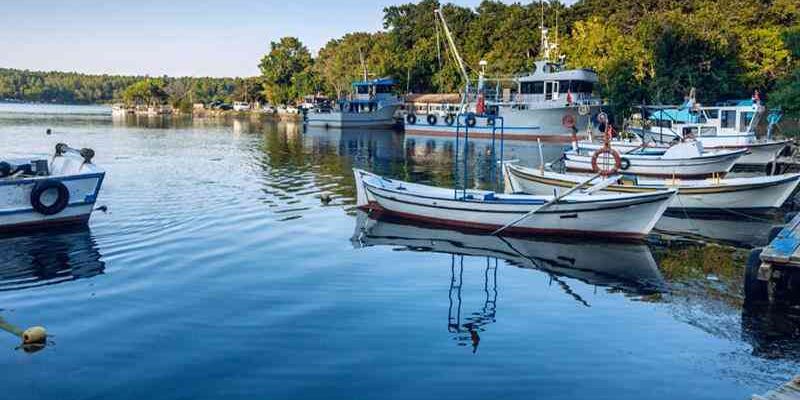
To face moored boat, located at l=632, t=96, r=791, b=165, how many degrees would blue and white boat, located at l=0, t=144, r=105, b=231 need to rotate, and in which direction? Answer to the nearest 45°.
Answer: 0° — it already faces it

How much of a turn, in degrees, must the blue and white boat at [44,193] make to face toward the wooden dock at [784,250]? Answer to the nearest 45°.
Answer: approximately 45° to its right

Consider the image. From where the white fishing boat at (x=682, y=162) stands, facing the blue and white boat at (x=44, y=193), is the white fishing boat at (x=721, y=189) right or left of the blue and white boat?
left

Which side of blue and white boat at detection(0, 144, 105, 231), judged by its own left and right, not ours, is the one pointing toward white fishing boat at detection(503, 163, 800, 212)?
front

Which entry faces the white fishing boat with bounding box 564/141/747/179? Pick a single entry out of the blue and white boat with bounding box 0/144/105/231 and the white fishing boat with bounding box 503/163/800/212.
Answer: the blue and white boat

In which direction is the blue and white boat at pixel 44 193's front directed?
to the viewer's right
